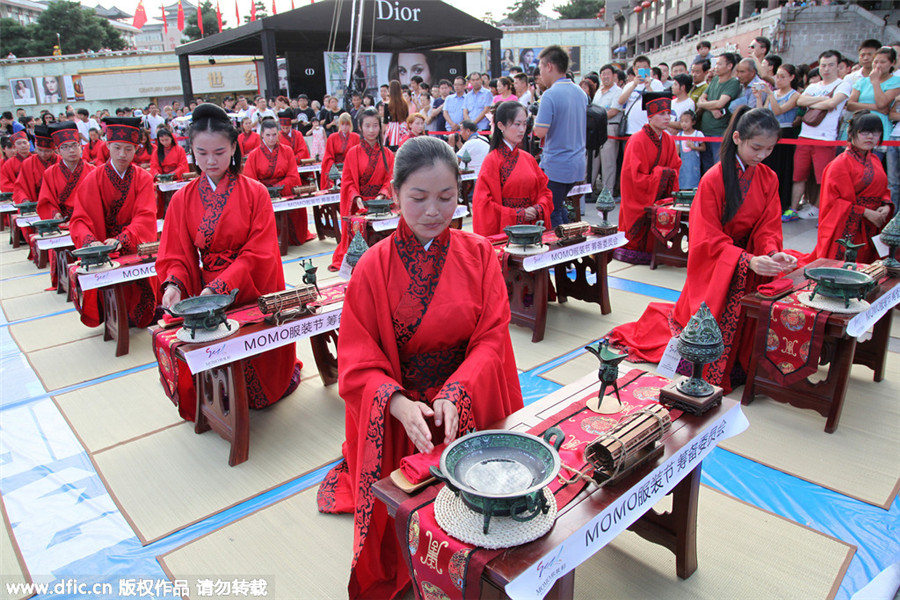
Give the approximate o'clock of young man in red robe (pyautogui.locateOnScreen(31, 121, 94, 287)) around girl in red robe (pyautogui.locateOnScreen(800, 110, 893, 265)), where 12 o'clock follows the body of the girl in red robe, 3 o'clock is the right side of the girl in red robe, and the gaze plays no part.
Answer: The young man in red robe is roughly at 4 o'clock from the girl in red robe.

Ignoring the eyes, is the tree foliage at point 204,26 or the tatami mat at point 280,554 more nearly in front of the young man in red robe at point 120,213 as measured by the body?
the tatami mat

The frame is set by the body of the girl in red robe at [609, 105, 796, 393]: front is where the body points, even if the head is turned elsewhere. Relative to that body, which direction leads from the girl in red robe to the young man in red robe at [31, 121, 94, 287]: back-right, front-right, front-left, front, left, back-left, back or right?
back-right

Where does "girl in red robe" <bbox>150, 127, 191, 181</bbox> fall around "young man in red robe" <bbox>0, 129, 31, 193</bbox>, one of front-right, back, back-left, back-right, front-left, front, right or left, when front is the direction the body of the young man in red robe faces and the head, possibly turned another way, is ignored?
front-left

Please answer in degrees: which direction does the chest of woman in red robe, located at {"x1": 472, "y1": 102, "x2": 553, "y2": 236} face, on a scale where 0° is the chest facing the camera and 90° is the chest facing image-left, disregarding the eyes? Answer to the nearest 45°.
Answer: approximately 315°

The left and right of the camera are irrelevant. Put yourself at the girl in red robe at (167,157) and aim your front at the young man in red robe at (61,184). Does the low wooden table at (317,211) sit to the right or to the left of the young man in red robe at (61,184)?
left

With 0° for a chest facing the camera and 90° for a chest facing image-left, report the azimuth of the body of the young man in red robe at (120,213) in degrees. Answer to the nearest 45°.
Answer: approximately 0°

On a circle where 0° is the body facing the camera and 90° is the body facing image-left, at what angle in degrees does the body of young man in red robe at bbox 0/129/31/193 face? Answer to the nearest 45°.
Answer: approximately 315°

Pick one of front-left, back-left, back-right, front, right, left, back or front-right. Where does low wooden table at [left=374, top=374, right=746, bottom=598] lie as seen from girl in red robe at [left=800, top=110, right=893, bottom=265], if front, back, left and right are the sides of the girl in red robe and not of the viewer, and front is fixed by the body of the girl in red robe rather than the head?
front-right

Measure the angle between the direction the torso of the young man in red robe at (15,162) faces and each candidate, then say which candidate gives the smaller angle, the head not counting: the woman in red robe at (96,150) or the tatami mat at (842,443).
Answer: the tatami mat
